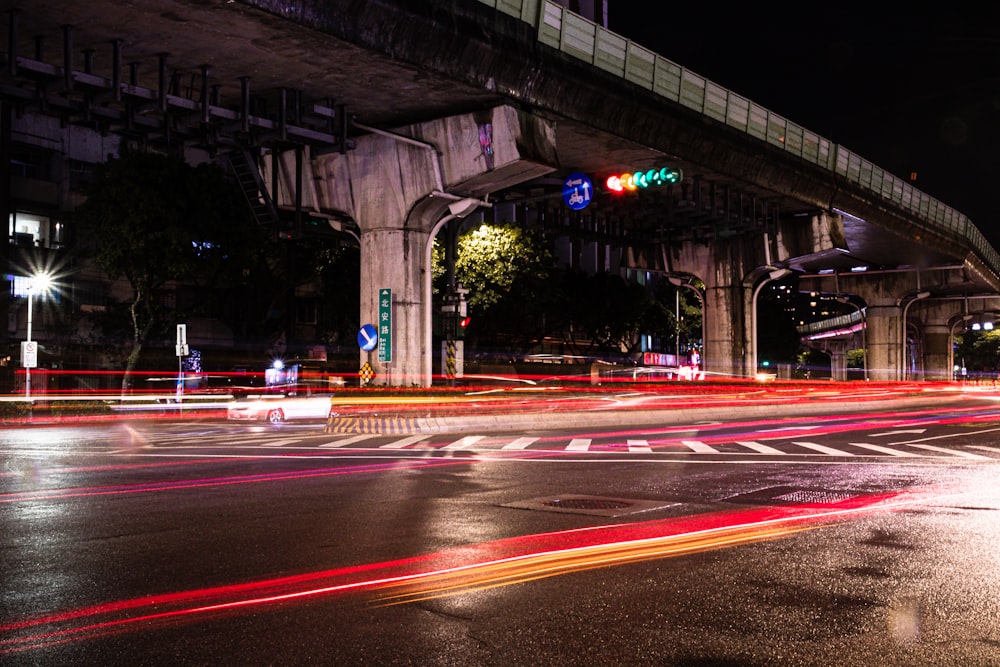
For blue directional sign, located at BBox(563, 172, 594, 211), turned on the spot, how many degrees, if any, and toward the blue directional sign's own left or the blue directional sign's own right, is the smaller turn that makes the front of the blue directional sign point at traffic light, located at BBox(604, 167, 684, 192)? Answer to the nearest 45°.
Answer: approximately 45° to the blue directional sign's own left

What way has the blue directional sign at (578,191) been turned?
toward the camera

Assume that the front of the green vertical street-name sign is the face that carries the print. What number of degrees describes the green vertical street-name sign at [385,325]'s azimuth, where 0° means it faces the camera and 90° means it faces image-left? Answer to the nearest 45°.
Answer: approximately 0°

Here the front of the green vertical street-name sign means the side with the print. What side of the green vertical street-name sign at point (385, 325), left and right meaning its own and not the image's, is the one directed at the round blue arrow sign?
right

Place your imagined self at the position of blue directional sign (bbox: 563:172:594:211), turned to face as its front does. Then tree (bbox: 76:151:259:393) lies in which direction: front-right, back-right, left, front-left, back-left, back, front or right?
right

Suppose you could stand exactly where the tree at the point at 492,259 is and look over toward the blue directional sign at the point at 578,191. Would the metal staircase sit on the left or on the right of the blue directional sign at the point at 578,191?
right

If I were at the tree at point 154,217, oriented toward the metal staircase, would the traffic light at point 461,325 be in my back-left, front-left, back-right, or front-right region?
front-left

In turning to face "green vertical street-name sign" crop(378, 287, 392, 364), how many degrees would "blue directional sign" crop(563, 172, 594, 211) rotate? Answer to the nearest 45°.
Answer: approximately 90° to its right

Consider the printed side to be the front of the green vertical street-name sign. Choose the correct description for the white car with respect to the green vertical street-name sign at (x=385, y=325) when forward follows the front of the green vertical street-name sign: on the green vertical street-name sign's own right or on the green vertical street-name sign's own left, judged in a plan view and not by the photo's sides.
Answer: on the green vertical street-name sign's own right

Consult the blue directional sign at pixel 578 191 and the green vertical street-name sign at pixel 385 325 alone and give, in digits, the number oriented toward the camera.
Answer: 2

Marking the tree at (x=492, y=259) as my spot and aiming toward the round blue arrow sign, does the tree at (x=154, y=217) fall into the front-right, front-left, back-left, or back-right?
front-right
